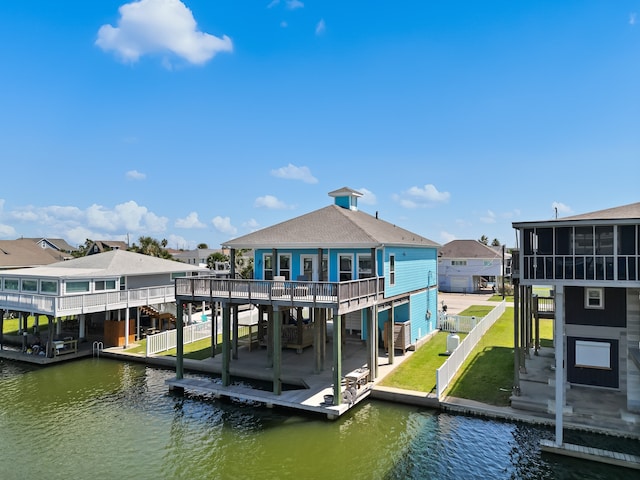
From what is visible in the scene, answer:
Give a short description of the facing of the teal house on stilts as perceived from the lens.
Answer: facing the viewer and to the left of the viewer

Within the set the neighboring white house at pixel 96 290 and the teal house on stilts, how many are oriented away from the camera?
0

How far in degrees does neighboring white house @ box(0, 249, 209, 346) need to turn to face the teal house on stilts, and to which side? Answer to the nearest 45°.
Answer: approximately 90° to its left

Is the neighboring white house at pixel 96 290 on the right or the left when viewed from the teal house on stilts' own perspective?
on its right

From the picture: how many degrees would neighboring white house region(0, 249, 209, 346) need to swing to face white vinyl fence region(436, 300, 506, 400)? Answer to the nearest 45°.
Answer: approximately 90° to its left

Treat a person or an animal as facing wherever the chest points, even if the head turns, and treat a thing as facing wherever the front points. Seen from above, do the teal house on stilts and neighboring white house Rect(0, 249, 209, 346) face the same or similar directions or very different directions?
same or similar directions

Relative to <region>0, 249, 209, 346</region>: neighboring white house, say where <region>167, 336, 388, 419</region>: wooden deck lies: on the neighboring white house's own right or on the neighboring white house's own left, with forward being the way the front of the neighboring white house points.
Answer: on the neighboring white house's own left

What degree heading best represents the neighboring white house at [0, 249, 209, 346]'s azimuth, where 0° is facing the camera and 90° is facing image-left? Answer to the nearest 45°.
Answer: approximately 45°

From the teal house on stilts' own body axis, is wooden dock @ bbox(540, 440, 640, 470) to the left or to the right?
on its left
